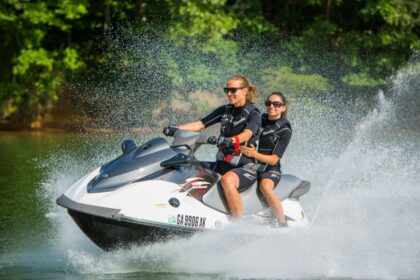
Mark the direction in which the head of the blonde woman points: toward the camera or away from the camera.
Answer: toward the camera

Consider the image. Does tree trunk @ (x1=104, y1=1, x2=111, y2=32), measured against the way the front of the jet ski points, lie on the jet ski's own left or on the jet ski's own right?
on the jet ski's own right

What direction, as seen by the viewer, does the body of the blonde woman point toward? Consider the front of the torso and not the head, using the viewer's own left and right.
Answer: facing the viewer and to the left of the viewer

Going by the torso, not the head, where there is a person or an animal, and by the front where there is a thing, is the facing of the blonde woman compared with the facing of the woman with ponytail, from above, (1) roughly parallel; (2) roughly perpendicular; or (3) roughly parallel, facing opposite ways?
roughly parallel
